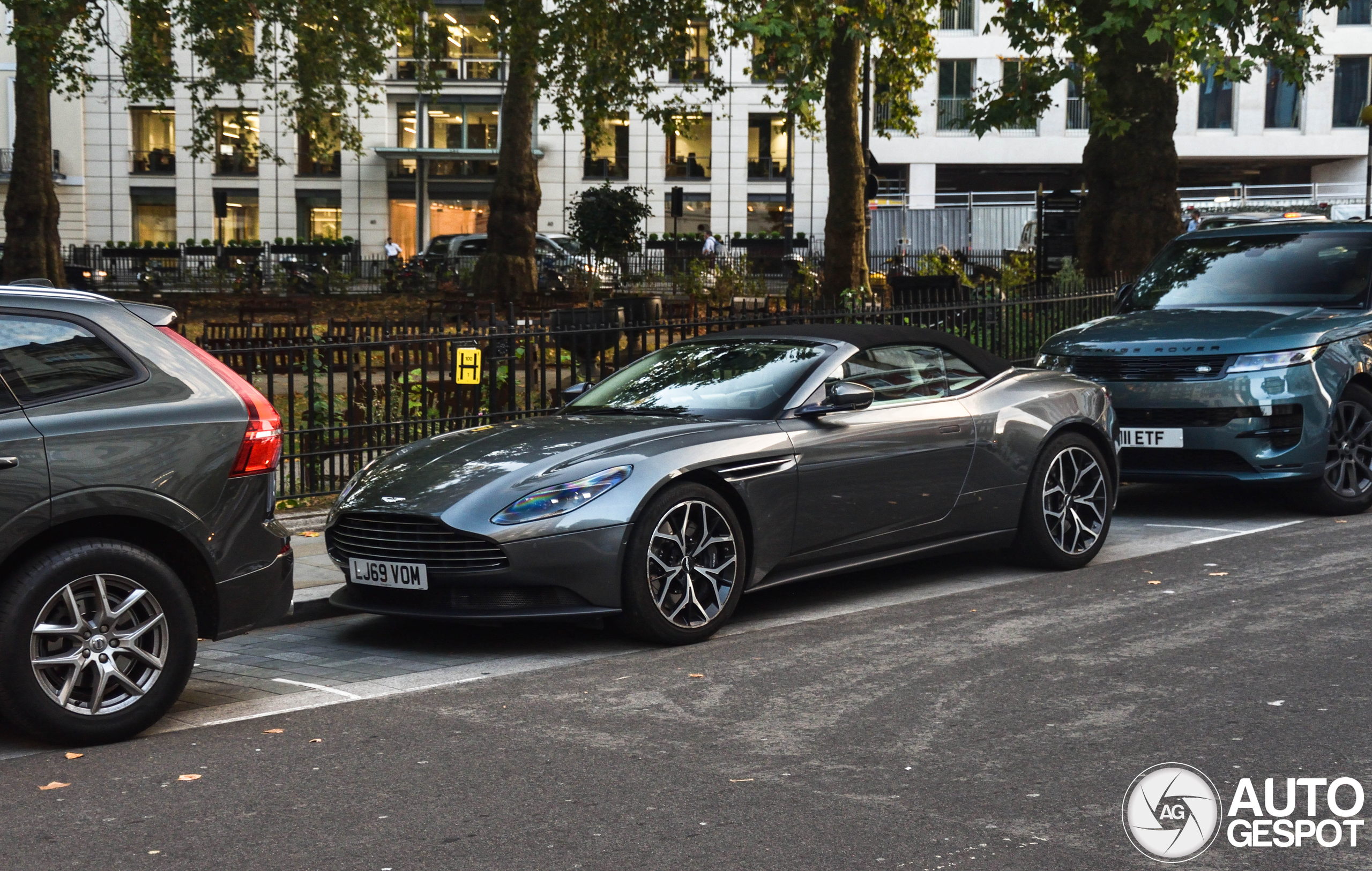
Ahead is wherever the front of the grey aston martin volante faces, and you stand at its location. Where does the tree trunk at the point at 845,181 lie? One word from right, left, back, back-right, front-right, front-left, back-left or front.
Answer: back-right

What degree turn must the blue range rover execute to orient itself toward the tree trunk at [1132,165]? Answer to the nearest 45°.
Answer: approximately 135° to its right

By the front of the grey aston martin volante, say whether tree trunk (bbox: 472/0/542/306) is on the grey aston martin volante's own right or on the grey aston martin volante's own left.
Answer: on the grey aston martin volante's own right

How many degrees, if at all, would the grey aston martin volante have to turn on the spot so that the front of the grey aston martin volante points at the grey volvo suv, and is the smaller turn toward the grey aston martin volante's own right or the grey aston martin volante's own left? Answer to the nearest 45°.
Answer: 0° — it already faces it

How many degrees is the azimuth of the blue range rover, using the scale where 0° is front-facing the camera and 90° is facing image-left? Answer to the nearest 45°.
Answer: approximately 45°

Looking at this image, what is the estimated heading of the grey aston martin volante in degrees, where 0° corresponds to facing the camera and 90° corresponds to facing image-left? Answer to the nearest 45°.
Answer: approximately 45°
